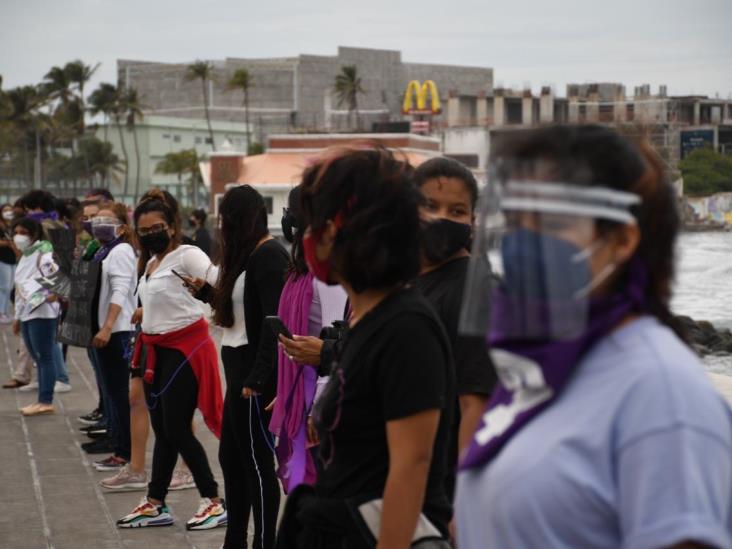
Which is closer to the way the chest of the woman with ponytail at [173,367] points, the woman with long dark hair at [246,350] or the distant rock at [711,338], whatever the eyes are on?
the woman with long dark hair

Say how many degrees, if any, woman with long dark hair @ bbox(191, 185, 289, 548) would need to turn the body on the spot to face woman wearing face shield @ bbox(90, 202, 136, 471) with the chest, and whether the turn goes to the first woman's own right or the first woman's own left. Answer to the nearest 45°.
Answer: approximately 90° to the first woman's own right

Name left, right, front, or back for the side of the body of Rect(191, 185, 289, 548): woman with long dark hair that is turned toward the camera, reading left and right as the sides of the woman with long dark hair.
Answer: left

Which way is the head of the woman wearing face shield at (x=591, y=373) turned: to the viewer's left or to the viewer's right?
to the viewer's left

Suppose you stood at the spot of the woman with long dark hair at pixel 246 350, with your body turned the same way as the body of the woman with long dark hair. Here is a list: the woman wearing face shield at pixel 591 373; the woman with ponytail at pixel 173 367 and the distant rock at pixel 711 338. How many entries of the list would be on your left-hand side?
1

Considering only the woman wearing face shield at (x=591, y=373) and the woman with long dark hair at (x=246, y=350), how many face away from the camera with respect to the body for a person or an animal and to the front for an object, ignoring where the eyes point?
0

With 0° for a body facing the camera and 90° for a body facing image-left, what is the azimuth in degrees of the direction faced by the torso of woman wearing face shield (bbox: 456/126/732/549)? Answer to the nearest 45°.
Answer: approximately 45°
